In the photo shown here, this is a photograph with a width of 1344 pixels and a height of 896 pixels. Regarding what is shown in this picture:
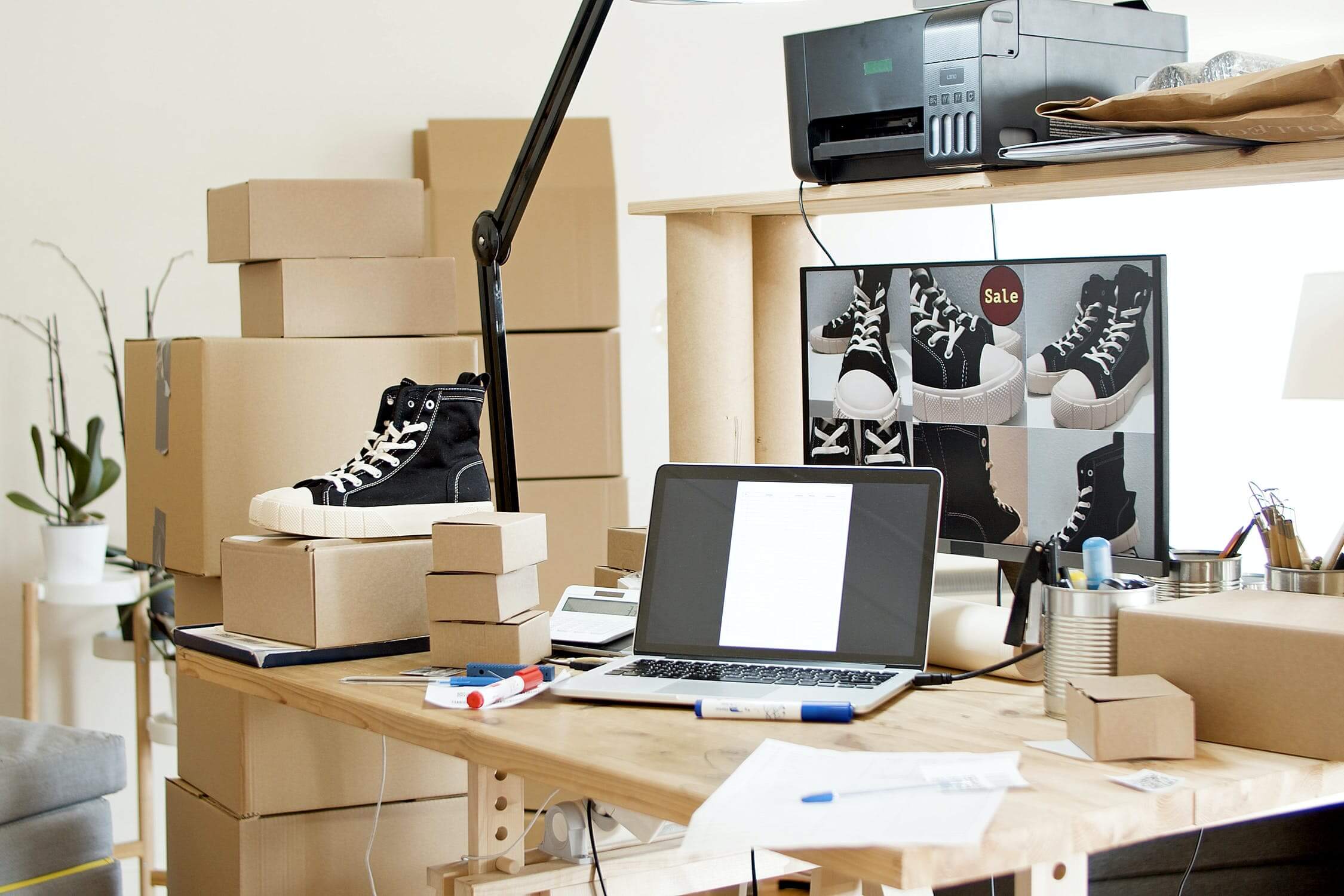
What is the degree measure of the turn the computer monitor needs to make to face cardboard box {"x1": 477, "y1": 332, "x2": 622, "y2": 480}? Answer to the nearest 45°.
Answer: approximately 90° to its right

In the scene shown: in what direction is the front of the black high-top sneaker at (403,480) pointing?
to the viewer's left

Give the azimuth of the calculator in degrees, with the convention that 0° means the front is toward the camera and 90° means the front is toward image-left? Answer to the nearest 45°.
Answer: approximately 0°

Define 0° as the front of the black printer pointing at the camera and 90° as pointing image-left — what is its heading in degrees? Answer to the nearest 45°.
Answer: approximately 45°

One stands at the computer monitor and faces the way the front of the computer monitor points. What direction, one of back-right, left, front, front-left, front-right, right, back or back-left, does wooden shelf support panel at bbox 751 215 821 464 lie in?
right

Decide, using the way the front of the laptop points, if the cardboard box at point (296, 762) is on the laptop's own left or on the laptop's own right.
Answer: on the laptop's own right
